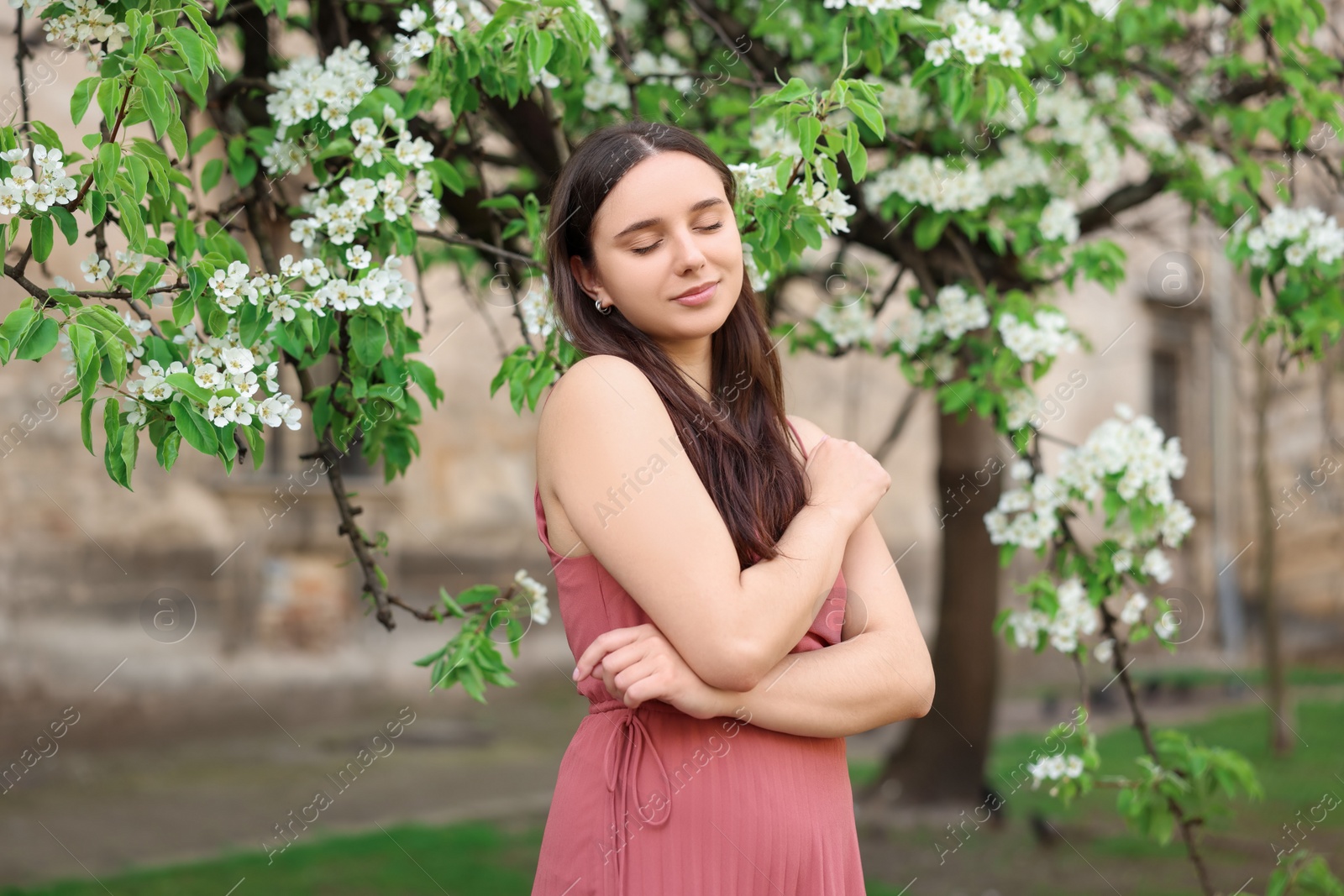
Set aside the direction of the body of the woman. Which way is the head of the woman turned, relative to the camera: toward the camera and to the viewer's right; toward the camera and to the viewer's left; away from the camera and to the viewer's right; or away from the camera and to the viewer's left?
toward the camera and to the viewer's right

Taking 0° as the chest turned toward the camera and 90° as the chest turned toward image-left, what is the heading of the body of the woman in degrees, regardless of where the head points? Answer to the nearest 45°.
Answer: approximately 315°
